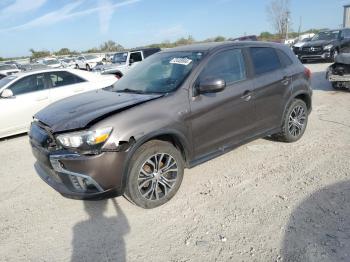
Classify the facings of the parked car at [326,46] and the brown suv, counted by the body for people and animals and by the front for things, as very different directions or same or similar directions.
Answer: same or similar directions

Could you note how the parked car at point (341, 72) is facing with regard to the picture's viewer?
facing the viewer and to the left of the viewer

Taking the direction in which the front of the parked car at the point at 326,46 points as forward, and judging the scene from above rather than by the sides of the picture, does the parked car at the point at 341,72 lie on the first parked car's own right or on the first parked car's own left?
on the first parked car's own left

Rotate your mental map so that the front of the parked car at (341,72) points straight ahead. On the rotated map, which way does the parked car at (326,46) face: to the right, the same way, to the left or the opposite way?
the same way

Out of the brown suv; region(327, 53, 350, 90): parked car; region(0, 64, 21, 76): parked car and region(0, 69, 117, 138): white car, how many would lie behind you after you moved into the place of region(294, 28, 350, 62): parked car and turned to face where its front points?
0

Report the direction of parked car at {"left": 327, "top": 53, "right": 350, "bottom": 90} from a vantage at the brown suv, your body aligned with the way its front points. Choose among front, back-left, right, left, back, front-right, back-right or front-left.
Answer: back

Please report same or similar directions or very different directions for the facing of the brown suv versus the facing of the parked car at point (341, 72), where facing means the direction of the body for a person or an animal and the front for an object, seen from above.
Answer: same or similar directions

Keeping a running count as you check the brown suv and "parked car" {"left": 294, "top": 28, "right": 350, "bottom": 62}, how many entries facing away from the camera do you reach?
0

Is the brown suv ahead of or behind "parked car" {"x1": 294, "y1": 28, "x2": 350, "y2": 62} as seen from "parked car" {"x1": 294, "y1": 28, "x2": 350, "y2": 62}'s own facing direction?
ahead

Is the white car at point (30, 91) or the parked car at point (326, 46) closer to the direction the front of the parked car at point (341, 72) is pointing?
the white car

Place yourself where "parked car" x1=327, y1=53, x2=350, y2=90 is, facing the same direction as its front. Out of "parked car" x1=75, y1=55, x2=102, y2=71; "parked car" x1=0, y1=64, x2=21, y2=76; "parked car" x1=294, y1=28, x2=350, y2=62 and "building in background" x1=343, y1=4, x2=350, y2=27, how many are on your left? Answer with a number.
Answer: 0

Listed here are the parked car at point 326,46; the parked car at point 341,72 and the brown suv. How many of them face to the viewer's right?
0

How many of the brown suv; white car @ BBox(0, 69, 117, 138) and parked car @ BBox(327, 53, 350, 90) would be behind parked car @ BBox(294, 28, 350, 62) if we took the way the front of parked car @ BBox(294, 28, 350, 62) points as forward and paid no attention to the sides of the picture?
0

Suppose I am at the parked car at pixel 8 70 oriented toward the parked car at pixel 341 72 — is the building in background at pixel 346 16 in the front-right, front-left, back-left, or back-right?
front-left

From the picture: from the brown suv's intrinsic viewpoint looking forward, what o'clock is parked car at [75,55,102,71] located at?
The parked car is roughly at 4 o'clock from the brown suv.

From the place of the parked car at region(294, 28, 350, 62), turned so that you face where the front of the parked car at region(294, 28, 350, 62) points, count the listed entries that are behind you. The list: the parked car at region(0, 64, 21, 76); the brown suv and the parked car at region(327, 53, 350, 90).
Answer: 0

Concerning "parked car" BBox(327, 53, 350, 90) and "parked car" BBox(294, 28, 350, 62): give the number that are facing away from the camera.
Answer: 0

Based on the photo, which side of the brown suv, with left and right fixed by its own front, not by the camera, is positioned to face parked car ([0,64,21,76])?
right

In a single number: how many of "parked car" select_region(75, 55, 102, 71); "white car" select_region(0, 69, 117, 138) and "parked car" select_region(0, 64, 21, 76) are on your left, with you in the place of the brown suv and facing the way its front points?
0
